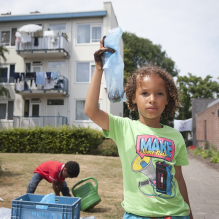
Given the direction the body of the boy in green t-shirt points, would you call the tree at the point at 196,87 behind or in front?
behind

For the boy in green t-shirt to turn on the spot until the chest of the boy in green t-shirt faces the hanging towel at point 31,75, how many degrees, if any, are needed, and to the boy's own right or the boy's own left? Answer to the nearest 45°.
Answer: approximately 135° to the boy's own right

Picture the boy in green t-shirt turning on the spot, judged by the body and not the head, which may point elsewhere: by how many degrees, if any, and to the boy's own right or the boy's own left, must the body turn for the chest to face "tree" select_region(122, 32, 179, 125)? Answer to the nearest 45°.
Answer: approximately 180°

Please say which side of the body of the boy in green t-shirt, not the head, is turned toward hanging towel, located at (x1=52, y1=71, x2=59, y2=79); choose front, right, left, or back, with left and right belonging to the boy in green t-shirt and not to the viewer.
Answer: back

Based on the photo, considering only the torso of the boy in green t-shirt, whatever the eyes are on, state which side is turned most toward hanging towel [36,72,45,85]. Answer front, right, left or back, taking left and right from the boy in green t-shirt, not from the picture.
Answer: back

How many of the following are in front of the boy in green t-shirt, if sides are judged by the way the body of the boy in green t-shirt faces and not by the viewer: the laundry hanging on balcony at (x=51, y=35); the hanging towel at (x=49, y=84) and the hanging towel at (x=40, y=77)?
0

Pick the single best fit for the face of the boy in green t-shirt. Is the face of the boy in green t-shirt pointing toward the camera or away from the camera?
toward the camera

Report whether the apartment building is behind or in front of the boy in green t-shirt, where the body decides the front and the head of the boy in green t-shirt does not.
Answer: behind

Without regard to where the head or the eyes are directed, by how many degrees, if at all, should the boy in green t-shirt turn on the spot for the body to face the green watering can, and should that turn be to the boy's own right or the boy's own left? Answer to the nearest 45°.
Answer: approximately 180°

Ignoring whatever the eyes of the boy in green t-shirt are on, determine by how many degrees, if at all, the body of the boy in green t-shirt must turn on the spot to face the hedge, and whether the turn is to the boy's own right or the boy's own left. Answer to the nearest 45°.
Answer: approximately 180°

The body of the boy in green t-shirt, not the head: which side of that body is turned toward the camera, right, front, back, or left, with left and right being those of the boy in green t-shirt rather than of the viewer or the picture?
front

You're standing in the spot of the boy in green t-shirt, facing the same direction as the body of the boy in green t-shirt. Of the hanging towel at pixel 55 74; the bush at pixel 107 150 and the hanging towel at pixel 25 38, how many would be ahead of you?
0

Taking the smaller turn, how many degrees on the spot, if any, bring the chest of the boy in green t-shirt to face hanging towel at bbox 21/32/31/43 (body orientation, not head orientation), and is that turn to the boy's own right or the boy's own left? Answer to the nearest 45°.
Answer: approximately 135° to the boy's own right

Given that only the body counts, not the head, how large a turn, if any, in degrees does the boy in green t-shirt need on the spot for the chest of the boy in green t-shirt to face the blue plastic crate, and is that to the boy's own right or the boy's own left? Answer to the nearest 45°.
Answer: approximately 135° to the boy's own right

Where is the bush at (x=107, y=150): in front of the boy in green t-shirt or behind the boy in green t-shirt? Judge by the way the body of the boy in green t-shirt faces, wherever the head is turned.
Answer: behind
